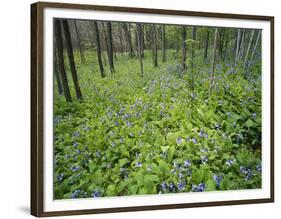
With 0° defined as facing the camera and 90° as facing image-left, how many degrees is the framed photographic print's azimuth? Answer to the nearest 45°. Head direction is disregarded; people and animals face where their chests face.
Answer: approximately 315°
